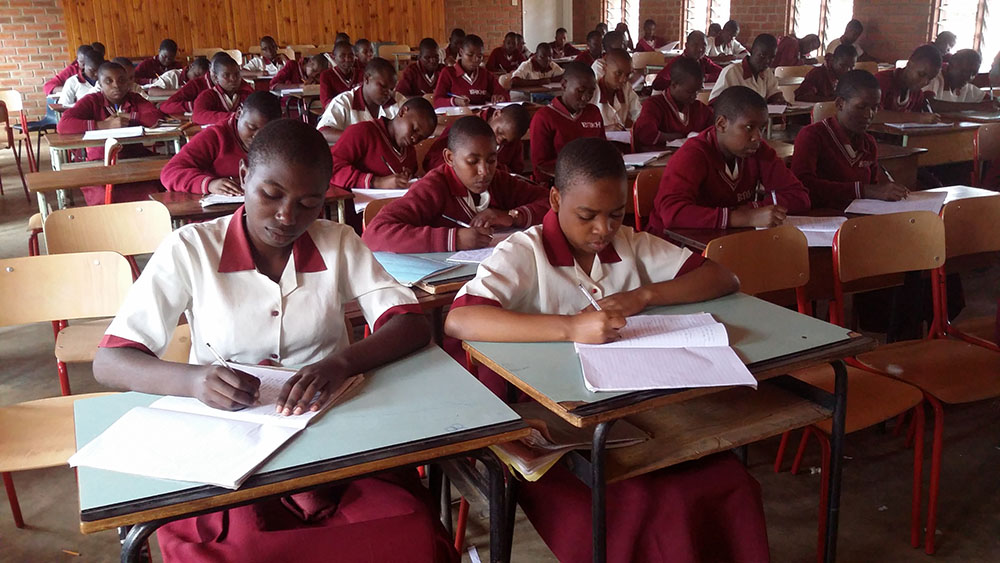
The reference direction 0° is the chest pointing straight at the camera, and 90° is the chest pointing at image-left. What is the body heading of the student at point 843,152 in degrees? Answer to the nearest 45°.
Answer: approximately 315°

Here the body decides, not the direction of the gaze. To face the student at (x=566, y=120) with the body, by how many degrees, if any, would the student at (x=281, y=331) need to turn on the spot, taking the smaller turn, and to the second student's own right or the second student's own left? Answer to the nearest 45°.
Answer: approximately 135° to the second student's own left

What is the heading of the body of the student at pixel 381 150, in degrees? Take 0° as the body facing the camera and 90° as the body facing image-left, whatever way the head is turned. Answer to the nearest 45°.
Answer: approximately 315°

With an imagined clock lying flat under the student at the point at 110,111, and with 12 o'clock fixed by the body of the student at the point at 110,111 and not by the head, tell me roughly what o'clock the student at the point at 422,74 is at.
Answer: the student at the point at 422,74 is roughly at 8 o'clock from the student at the point at 110,111.

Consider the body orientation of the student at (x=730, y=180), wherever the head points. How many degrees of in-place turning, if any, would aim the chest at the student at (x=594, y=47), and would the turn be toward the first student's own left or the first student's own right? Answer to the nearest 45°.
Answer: approximately 135° to the first student's own left

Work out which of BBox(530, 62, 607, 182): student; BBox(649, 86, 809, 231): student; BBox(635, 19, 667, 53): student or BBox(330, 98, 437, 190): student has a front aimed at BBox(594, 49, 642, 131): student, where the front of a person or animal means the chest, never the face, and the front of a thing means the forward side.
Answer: BBox(635, 19, 667, 53): student

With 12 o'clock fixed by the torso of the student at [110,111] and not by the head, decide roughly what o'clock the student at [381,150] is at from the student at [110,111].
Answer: the student at [381,150] is roughly at 11 o'clock from the student at [110,111].
